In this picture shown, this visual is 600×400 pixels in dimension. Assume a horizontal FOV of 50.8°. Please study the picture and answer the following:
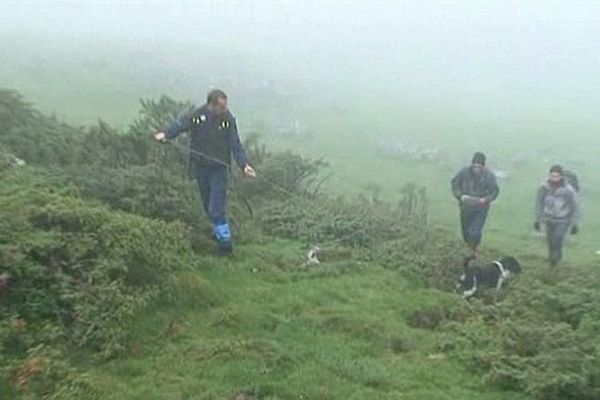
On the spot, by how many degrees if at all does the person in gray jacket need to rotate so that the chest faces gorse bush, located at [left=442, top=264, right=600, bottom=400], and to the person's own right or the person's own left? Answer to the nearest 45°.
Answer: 0° — they already face it

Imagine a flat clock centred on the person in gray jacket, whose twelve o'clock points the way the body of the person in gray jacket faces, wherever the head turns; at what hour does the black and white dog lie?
The black and white dog is roughly at 1 o'clock from the person in gray jacket.

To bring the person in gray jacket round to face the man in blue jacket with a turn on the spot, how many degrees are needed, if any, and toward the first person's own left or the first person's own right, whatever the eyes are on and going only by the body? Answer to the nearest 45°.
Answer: approximately 45° to the first person's own right

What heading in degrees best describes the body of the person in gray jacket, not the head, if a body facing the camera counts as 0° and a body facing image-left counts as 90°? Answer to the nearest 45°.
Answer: approximately 0°
